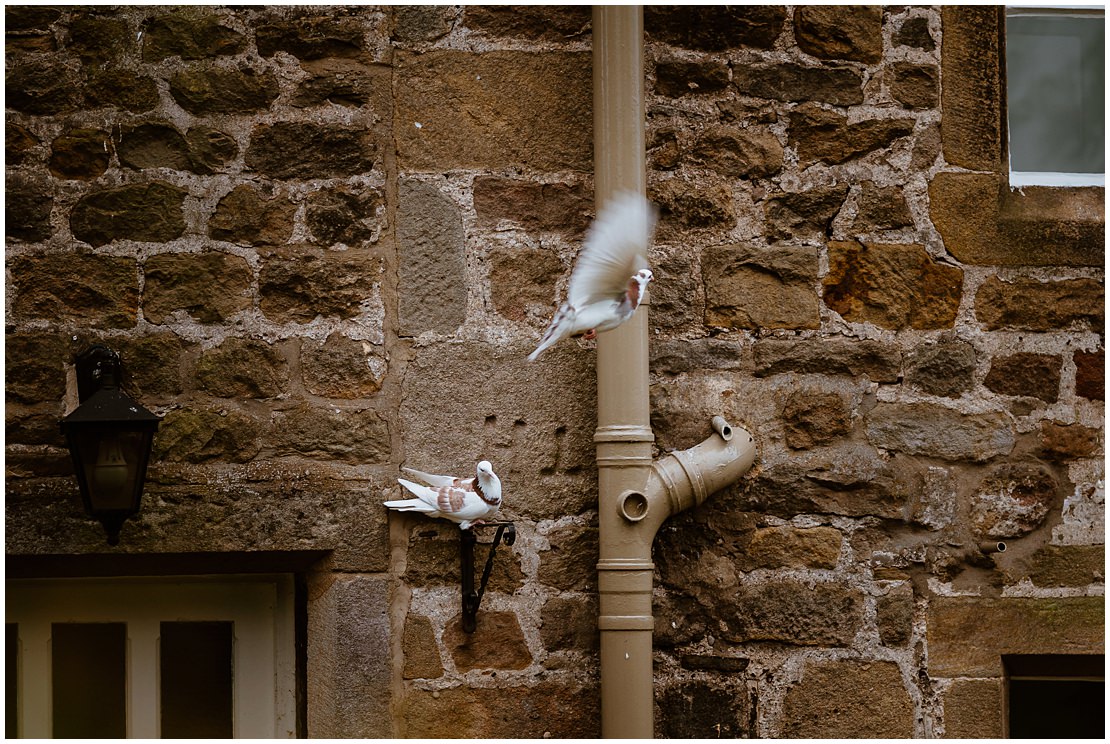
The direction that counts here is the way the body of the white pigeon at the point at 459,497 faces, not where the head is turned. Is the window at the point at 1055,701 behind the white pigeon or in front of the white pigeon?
in front

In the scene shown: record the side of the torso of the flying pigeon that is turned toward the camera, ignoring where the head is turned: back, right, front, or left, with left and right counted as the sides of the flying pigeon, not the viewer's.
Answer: right

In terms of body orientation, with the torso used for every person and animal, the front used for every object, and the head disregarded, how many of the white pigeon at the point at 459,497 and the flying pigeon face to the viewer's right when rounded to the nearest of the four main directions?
2

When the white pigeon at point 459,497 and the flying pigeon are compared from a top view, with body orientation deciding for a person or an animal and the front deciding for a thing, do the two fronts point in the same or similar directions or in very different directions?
same or similar directions

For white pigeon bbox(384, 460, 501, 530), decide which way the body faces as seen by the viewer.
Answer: to the viewer's right
